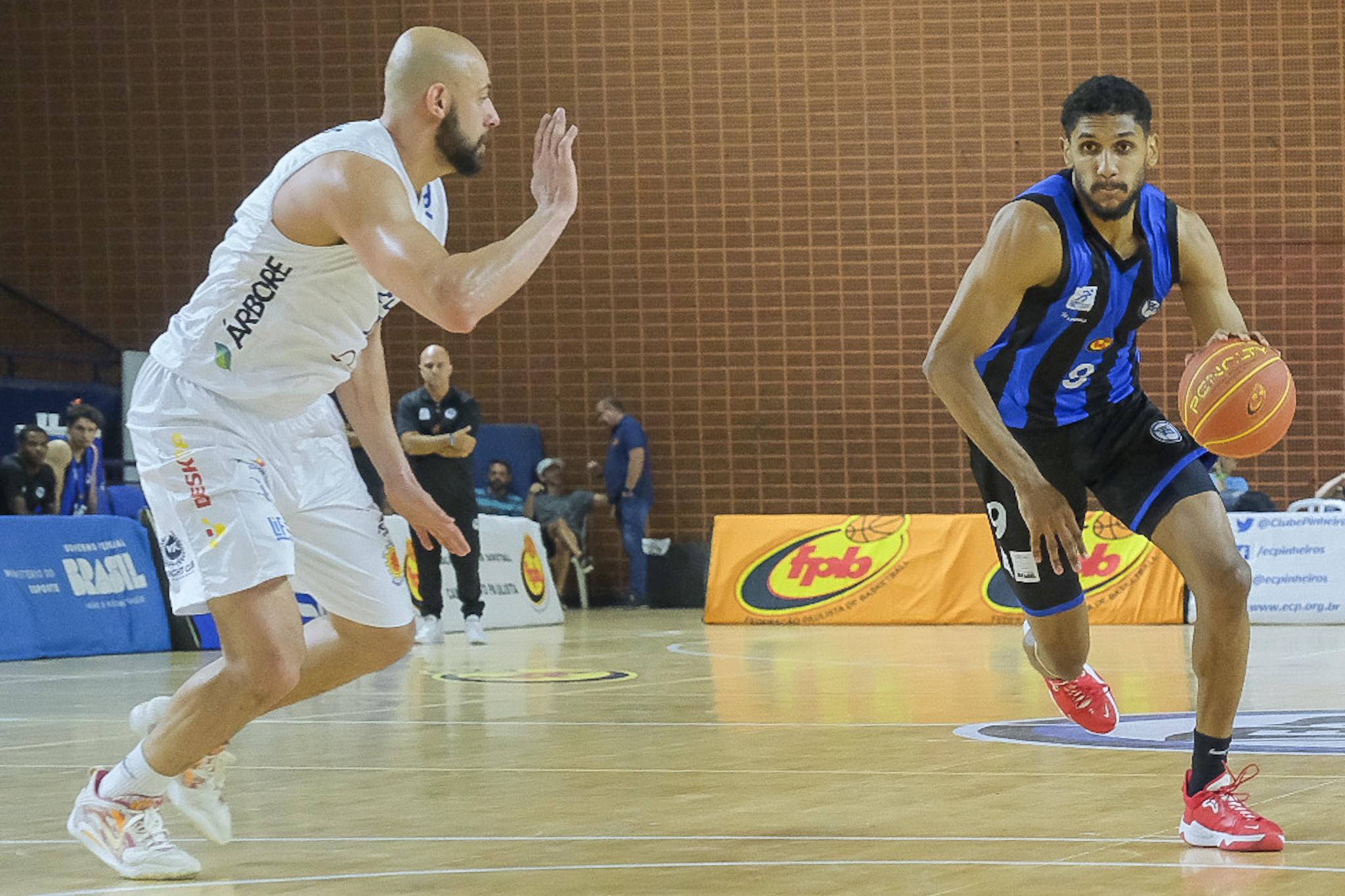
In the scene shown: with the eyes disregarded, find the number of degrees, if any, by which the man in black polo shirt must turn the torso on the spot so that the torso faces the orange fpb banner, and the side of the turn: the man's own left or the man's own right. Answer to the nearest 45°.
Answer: approximately 135° to the man's own left

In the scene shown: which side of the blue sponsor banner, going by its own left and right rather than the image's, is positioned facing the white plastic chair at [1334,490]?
left

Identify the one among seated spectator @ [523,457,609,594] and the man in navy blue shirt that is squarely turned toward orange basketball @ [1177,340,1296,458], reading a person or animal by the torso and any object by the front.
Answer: the seated spectator

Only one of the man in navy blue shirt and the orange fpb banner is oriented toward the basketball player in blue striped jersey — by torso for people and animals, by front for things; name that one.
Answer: the orange fpb banner

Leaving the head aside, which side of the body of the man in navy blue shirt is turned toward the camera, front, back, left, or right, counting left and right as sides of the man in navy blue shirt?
left

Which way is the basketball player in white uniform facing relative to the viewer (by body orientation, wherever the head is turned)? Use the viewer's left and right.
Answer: facing to the right of the viewer

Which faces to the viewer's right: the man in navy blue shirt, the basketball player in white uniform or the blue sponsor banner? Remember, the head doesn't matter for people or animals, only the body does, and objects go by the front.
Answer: the basketball player in white uniform

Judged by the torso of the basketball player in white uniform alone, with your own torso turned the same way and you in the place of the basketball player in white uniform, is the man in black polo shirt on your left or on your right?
on your left

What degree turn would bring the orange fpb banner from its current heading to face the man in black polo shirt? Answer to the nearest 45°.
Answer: approximately 45° to its right

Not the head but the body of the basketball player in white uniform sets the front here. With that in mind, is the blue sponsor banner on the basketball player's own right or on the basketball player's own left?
on the basketball player's own left

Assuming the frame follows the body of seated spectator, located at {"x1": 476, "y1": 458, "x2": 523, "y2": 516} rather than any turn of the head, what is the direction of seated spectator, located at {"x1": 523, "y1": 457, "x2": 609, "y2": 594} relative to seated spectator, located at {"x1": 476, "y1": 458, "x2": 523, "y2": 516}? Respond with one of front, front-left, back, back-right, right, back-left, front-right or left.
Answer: back-left

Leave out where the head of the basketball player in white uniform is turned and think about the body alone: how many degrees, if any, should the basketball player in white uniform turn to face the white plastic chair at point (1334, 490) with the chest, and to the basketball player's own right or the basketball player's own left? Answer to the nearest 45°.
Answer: approximately 45° to the basketball player's own left
